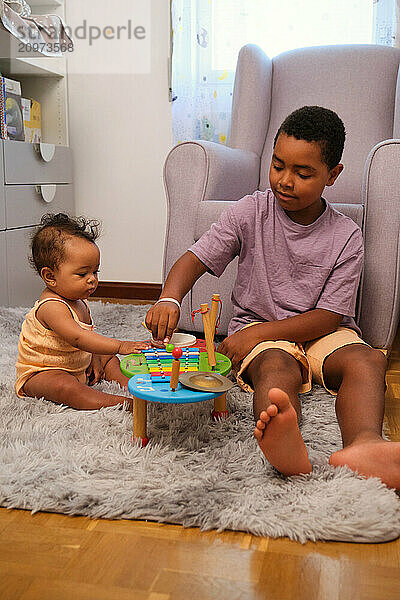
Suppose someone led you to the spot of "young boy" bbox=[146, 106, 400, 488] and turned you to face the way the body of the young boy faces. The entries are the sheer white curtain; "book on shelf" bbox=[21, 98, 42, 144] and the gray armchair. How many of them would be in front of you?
0

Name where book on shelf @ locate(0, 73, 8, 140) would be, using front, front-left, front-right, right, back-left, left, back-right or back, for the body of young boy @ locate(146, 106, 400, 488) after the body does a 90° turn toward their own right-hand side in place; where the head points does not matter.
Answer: front-right

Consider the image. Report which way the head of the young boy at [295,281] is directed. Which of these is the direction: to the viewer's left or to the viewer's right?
to the viewer's left

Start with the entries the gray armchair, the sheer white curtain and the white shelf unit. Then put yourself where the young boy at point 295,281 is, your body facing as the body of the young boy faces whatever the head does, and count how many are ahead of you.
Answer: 0

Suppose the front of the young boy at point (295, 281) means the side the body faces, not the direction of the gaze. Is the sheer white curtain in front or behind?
behind

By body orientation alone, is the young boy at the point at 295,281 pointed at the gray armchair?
no

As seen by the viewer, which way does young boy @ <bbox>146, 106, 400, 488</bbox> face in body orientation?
toward the camera

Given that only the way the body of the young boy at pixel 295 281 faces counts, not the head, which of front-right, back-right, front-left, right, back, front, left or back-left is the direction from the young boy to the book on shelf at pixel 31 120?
back-right

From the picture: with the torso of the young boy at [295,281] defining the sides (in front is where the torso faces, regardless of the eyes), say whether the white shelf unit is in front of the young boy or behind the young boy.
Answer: behind
